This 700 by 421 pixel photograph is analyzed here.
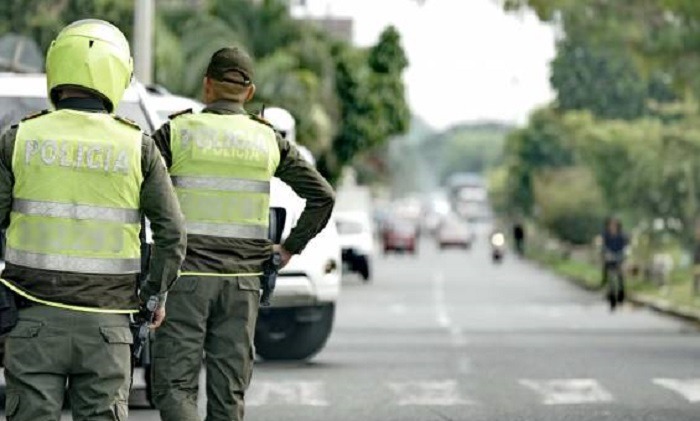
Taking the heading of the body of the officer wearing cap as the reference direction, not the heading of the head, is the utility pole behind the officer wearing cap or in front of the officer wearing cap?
in front

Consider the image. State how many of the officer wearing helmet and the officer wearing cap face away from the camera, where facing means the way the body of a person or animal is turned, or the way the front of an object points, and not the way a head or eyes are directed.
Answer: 2

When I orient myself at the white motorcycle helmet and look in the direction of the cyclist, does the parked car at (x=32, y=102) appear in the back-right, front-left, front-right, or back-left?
back-left

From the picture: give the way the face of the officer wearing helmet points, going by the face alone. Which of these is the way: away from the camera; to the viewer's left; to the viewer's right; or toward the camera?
away from the camera

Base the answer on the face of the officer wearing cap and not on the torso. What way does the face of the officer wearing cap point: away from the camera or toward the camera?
away from the camera

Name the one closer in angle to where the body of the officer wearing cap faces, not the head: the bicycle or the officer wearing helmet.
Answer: the bicycle

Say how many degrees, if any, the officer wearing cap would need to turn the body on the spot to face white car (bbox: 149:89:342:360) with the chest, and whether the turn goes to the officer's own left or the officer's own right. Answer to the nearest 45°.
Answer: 0° — they already face it

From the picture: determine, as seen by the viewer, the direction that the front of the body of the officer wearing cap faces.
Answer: away from the camera

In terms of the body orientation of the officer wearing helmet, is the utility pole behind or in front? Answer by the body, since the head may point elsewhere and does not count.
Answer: in front

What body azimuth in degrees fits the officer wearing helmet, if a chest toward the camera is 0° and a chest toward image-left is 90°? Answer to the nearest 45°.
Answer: approximately 180°

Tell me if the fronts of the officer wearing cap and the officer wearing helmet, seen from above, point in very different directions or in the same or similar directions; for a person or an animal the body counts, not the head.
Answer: same or similar directions
